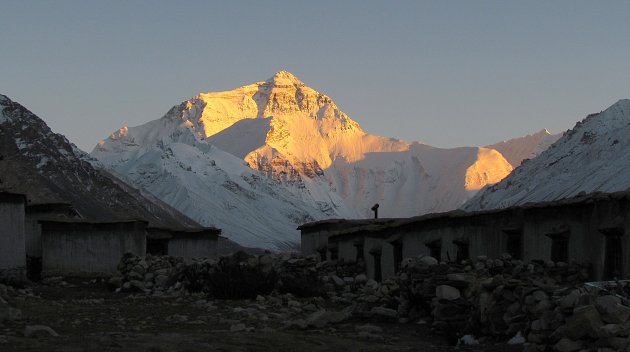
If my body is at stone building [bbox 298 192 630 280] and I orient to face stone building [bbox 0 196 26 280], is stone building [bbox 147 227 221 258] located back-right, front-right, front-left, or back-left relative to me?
front-right

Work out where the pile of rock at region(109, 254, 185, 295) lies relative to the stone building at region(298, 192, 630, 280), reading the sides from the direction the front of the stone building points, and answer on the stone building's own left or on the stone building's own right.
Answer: on the stone building's own right

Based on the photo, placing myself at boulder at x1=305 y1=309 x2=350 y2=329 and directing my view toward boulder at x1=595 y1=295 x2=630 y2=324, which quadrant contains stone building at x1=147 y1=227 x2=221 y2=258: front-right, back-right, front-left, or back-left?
back-left

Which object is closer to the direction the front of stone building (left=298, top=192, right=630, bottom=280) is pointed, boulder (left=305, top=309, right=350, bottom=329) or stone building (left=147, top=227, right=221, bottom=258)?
the boulder

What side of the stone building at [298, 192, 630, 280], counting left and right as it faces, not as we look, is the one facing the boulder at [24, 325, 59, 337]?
front

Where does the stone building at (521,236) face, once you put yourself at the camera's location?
facing the viewer and to the left of the viewer

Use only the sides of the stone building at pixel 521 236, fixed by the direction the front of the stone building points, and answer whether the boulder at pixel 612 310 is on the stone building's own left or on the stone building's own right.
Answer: on the stone building's own left

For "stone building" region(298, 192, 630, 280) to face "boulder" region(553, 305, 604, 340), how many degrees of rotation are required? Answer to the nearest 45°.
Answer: approximately 45° to its left

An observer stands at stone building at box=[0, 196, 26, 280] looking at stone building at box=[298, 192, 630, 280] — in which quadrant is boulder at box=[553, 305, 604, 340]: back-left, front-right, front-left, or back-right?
front-right

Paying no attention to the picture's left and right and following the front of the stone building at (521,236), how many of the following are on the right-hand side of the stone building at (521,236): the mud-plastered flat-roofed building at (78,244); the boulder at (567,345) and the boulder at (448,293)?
1

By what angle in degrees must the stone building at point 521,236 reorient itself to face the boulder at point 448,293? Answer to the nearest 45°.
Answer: approximately 45° to its left

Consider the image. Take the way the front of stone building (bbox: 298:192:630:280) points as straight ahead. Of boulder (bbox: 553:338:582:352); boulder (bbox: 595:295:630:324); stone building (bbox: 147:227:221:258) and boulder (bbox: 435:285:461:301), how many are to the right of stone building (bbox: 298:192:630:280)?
1
